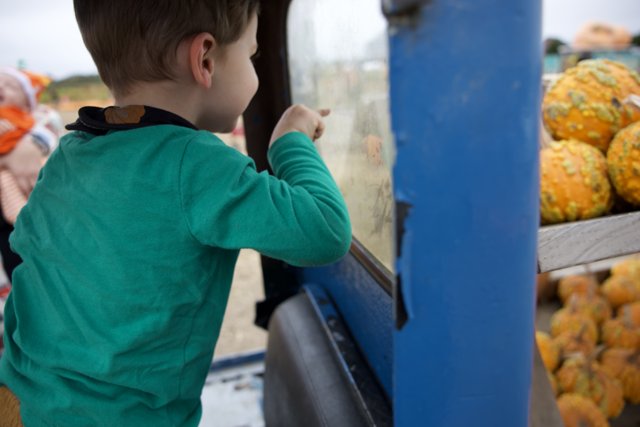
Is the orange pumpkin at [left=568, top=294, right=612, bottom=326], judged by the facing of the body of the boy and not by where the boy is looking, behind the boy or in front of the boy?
in front

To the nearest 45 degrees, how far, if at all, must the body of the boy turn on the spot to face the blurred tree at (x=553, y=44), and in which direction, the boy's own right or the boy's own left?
0° — they already face it

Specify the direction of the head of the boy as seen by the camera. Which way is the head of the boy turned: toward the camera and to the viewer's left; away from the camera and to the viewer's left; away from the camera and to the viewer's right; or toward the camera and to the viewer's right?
away from the camera and to the viewer's right

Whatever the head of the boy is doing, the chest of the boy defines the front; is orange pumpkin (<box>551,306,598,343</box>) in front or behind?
in front

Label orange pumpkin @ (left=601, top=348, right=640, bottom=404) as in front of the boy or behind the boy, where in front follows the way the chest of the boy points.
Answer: in front

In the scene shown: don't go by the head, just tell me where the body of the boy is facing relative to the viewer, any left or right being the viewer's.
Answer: facing away from the viewer and to the right of the viewer
